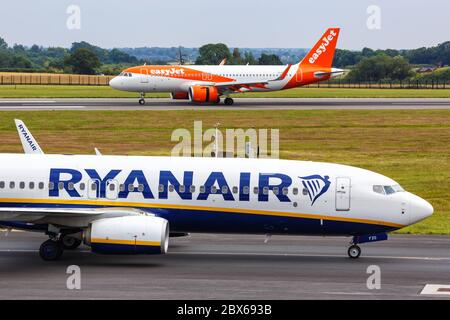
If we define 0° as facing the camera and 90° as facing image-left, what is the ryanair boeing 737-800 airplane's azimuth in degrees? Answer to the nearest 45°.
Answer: approximately 270°
